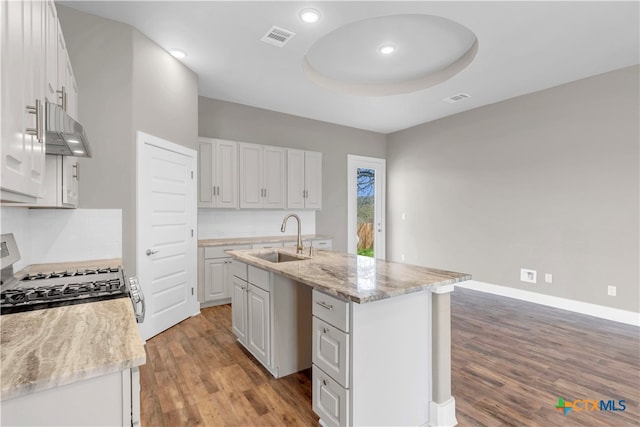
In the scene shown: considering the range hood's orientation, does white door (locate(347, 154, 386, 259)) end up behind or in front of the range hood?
in front

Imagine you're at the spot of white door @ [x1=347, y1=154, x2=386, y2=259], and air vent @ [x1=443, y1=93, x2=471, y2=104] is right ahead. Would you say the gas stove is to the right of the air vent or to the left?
right

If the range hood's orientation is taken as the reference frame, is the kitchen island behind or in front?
in front

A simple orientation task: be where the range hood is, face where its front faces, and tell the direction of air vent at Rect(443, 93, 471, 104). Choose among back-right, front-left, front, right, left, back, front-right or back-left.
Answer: front

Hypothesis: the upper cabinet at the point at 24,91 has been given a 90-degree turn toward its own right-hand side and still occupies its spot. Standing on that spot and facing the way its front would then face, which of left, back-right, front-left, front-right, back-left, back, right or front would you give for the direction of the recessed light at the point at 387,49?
left

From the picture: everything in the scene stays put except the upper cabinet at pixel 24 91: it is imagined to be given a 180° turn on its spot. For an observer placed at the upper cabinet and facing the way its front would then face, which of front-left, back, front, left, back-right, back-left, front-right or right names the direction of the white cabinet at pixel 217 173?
back-right

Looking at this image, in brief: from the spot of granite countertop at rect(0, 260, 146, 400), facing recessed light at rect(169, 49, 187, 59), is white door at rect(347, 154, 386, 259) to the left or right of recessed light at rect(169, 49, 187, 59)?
right

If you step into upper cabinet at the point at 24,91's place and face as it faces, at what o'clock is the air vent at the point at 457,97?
The air vent is roughly at 12 o'clock from the upper cabinet.

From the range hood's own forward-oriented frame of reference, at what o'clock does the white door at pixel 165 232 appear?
The white door is roughly at 10 o'clock from the range hood.

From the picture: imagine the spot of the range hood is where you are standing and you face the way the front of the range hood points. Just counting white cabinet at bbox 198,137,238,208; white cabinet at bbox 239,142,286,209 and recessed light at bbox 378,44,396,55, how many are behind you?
0

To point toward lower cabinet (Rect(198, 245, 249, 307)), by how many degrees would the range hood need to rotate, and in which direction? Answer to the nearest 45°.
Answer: approximately 45° to its left

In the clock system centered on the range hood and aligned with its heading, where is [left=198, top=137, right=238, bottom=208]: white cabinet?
The white cabinet is roughly at 10 o'clock from the range hood.

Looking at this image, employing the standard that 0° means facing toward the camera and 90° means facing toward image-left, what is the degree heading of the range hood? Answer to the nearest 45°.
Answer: approximately 270°

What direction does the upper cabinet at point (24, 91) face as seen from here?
to the viewer's right

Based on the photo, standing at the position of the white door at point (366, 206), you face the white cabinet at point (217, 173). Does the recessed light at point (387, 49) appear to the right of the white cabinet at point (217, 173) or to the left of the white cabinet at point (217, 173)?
left

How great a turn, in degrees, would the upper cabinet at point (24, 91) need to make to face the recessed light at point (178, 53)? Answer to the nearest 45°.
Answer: approximately 45° to its left

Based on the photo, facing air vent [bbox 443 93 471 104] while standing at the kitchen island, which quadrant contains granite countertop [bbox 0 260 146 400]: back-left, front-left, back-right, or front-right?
back-left
